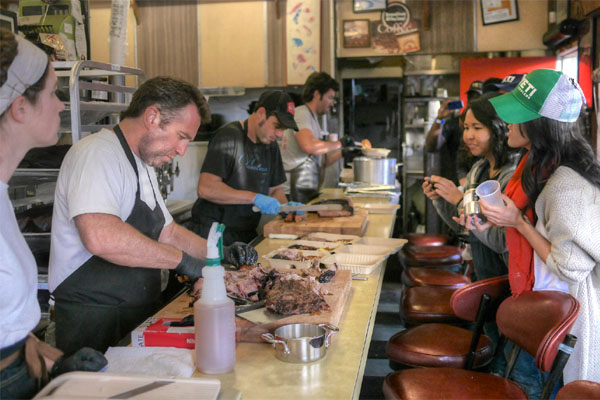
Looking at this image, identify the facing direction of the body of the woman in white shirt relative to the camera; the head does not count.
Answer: to the viewer's right

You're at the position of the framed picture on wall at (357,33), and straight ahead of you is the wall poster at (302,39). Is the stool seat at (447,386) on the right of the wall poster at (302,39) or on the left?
left

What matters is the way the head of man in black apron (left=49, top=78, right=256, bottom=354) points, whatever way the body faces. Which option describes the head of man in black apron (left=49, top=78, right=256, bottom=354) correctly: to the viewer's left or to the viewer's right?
to the viewer's right

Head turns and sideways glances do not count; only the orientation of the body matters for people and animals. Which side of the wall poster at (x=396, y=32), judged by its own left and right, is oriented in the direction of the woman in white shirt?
front

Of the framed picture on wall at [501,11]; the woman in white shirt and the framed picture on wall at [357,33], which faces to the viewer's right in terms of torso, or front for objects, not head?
the woman in white shirt

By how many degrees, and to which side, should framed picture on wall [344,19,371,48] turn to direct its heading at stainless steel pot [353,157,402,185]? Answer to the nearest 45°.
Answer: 0° — it already faces it

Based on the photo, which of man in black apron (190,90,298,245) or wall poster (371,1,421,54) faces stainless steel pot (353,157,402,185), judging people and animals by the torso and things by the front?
the wall poster

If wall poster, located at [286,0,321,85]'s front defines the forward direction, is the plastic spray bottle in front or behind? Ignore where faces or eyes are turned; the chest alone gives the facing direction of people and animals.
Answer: in front

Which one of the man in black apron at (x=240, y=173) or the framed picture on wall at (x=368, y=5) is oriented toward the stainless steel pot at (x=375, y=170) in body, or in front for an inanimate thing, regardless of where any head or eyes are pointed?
the framed picture on wall

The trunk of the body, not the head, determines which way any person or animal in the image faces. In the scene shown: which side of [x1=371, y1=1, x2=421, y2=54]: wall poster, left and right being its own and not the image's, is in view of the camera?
front

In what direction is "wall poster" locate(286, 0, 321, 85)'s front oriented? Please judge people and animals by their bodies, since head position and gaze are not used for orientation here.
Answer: toward the camera

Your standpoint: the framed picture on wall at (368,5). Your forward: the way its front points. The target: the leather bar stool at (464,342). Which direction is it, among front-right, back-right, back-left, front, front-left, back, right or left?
front

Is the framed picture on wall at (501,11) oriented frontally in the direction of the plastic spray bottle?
yes

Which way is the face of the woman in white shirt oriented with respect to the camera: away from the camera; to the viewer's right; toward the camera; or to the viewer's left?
to the viewer's right

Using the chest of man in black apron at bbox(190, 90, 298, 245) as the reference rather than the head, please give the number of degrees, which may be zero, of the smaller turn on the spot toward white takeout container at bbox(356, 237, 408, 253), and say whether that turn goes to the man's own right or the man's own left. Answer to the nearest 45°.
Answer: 0° — they already face it
